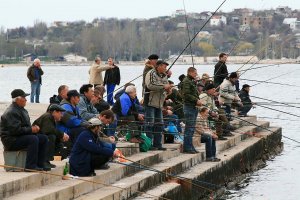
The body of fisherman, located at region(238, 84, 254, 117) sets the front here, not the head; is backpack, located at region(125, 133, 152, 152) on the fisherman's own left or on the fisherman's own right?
on the fisherman's own right

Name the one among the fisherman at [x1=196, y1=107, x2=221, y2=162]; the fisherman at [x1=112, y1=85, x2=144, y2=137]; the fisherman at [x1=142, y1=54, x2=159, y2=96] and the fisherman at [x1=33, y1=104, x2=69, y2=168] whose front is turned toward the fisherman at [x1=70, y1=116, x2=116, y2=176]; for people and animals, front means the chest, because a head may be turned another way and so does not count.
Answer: the fisherman at [x1=33, y1=104, x2=69, y2=168]

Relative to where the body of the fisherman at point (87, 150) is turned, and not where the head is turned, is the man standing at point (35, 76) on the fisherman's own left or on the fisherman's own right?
on the fisherman's own left

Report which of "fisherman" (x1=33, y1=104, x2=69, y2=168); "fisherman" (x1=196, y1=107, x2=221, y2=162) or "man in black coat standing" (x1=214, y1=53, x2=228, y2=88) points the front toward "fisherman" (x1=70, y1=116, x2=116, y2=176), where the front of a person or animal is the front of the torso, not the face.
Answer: "fisherman" (x1=33, y1=104, x2=69, y2=168)

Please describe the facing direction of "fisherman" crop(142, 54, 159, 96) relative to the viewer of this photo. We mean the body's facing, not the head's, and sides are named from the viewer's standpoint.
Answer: facing to the right of the viewer

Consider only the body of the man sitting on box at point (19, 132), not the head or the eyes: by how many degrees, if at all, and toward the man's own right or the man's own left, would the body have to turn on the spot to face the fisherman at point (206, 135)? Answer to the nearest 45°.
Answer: approximately 45° to the man's own left

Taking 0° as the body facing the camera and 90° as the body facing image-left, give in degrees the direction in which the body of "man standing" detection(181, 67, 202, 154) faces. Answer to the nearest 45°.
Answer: approximately 270°

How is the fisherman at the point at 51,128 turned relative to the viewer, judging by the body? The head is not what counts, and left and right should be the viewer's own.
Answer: facing to the right of the viewer

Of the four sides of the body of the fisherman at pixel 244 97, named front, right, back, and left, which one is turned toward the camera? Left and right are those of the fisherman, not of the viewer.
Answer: right
